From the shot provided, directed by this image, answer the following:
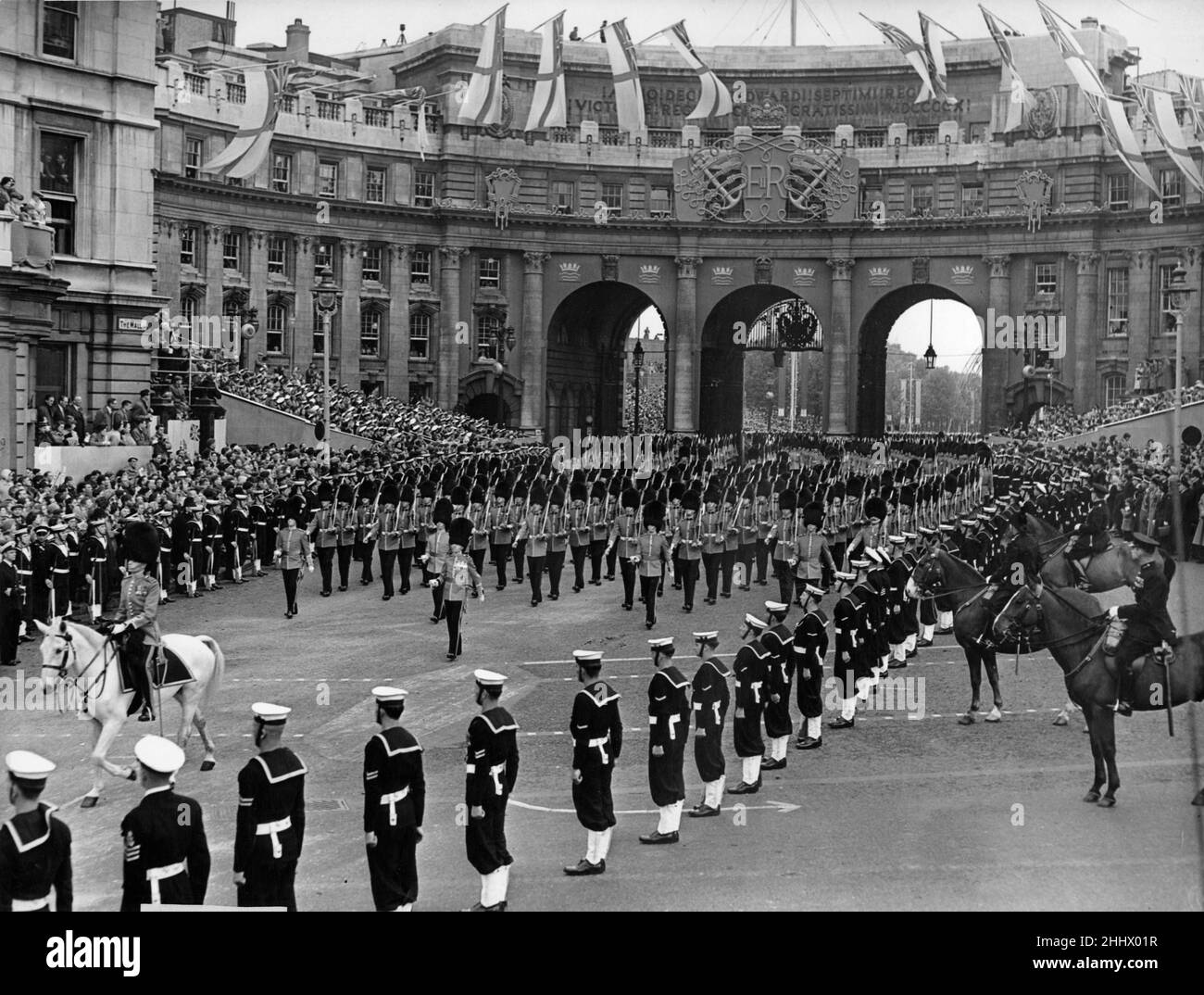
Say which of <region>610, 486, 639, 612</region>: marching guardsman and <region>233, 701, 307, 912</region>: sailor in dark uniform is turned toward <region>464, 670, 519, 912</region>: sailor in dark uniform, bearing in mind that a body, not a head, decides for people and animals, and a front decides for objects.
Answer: the marching guardsman

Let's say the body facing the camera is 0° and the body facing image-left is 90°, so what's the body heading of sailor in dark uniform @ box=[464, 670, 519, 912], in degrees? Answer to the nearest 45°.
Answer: approximately 135°

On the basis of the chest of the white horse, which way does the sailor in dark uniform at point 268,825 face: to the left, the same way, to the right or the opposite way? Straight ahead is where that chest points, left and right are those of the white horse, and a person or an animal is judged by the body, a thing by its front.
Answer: to the right

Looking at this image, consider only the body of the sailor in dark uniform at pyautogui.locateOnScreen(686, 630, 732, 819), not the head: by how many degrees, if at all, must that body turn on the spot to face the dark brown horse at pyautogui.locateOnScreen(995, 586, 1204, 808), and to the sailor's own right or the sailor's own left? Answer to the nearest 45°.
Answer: approximately 180°

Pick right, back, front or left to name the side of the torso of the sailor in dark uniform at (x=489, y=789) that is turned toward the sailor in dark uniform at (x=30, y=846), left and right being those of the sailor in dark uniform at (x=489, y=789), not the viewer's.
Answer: left

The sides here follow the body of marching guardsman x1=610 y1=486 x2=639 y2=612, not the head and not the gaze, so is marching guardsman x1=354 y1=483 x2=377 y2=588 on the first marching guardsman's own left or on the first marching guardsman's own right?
on the first marching guardsman's own right

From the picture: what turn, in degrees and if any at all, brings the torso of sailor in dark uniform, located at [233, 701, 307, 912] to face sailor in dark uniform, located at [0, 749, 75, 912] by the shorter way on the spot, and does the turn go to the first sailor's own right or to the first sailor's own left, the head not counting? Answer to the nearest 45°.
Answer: approximately 90° to the first sailor's own left

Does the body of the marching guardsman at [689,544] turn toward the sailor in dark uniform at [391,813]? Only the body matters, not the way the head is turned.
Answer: yes

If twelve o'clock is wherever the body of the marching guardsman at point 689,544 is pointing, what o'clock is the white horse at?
The white horse is roughly at 1 o'clock from the marching guardsman.

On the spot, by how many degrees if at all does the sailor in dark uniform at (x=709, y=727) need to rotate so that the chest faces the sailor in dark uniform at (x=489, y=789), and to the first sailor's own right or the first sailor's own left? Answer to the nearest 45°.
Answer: approximately 45° to the first sailor's own left

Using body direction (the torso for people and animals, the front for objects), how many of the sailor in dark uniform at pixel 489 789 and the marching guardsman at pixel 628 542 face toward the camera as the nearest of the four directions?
1
